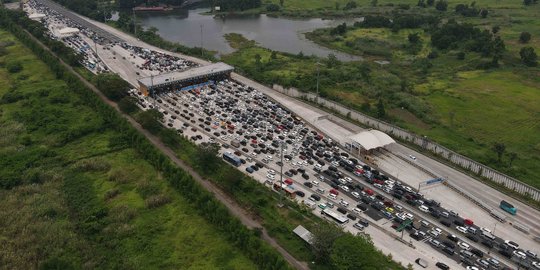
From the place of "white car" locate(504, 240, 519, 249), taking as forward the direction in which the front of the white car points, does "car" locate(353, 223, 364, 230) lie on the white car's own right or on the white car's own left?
on the white car's own left

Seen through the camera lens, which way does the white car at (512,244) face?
facing away from the viewer and to the left of the viewer

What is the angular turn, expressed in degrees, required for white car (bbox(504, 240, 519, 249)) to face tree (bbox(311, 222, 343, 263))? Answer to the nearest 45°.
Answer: approximately 90° to its left

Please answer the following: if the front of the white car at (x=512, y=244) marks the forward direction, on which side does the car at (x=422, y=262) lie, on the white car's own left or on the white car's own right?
on the white car's own left

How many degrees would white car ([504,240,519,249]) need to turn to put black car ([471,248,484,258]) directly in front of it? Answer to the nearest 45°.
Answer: approximately 90° to its left

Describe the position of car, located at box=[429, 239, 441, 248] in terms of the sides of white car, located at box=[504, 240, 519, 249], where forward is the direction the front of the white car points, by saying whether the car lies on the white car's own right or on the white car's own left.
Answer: on the white car's own left

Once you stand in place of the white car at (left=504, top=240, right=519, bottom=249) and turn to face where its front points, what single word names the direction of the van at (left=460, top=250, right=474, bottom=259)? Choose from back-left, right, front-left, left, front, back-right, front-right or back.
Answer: left

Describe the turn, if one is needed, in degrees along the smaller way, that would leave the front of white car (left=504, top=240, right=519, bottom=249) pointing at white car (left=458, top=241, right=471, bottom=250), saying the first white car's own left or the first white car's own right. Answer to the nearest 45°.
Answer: approximately 90° to the first white car's own left

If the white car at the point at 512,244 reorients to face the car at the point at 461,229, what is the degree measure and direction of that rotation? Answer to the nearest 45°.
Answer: approximately 45° to its left

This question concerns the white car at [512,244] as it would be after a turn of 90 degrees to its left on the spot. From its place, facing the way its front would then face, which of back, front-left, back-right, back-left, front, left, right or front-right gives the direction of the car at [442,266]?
front
